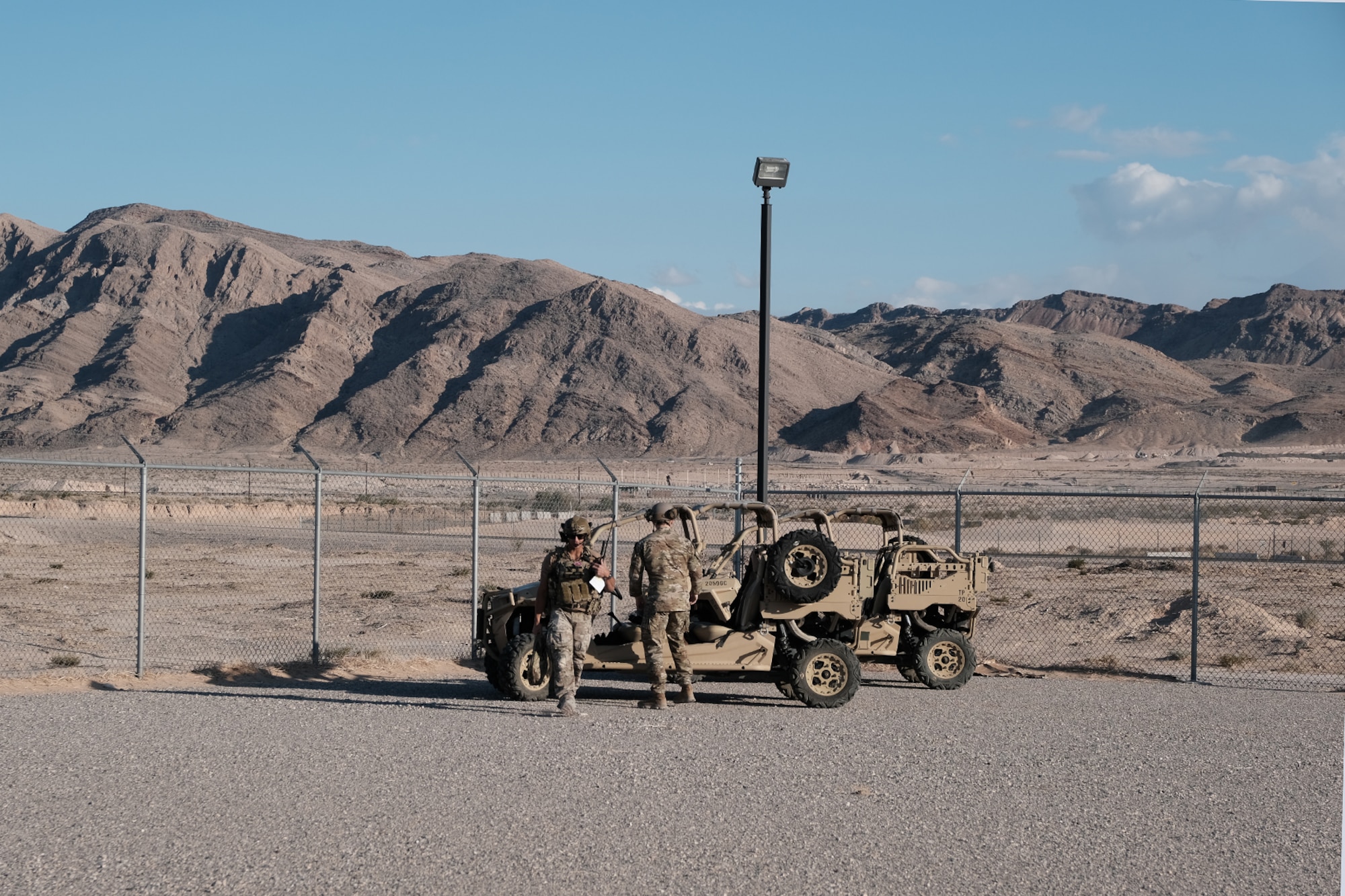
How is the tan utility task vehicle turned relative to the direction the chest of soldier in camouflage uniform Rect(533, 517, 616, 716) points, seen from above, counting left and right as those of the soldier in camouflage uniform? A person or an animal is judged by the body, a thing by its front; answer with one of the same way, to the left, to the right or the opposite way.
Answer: to the right

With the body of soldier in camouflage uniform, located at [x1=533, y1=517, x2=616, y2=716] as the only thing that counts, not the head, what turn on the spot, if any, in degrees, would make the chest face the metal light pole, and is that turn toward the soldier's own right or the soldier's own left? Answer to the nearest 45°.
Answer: approximately 135° to the soldier's own left

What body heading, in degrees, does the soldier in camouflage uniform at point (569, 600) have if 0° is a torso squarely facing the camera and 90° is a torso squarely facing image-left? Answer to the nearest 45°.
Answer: approximately 0°

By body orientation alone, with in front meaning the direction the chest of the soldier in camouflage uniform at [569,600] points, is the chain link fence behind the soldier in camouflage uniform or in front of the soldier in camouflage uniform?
behind

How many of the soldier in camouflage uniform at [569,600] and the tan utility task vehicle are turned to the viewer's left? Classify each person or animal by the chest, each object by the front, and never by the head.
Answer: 1

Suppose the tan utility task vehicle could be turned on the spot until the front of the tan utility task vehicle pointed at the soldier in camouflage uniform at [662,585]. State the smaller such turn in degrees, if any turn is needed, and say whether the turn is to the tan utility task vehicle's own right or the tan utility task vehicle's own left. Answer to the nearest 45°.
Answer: approximately 45° to the tan utility task vehicle's own left

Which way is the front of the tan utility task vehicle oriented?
to the viewer's left

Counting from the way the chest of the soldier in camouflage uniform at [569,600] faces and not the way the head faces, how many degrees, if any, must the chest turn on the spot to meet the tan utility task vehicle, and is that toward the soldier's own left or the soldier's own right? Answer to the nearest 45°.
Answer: approximately 135° to the soldier's own left
